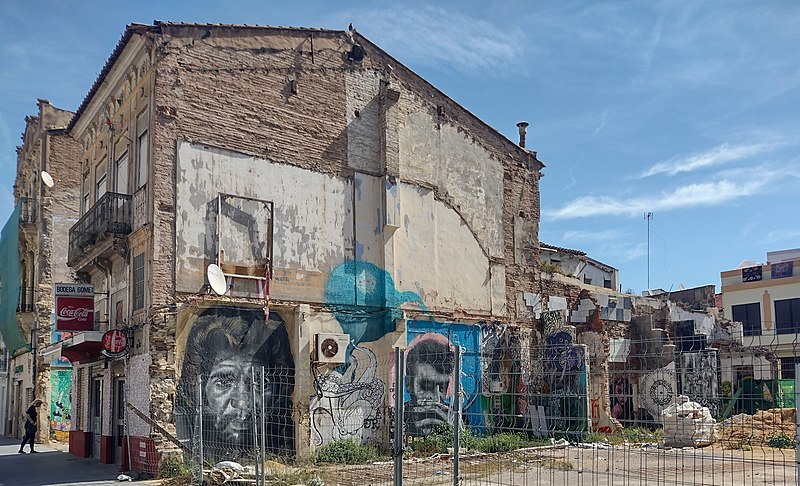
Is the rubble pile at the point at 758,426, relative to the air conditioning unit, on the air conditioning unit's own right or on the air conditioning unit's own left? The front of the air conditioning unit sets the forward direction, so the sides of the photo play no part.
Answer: on the air conditioning unit's own left

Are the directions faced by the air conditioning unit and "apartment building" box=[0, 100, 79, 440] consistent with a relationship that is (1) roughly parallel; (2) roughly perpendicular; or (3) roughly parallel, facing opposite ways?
roughly perpendicular

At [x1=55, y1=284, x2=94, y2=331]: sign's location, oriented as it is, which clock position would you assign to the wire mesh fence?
The wire mesh fence is roughly at 10 o'clock from the sign.

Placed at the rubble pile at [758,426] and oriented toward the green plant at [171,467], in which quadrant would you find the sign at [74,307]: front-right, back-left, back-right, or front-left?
front-right

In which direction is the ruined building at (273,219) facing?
to the viewer's left

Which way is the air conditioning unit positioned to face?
toward the camera

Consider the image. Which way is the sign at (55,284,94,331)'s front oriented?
toward the camera

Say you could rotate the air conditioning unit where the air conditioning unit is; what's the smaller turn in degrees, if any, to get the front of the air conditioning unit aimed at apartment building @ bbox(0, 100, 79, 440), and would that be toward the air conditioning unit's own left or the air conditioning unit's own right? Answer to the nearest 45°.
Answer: approximately 135° to the air conditioning unit's own right

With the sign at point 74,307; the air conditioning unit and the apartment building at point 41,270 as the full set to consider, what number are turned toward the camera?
2
